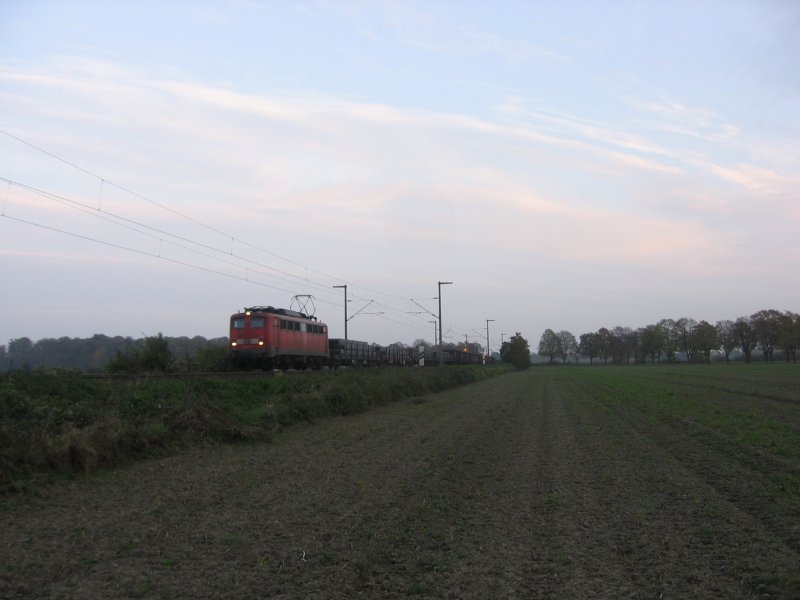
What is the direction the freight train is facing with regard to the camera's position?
facing the viewer and to the left of the viewer
